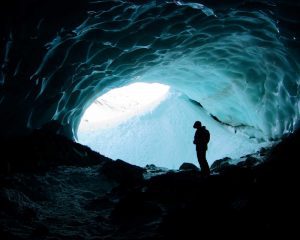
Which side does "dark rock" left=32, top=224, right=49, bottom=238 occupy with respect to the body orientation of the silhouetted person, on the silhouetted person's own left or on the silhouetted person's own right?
on the silhouetted person's own left

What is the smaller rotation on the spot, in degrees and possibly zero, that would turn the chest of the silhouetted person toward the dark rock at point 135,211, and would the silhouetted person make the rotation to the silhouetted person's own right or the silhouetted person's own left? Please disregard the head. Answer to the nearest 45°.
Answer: approximately 45° to the silhouetted person's own left

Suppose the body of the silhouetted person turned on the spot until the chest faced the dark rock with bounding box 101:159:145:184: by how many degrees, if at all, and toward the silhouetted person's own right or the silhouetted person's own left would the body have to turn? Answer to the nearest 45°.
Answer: approximately 45° to the silhouetted person's own right

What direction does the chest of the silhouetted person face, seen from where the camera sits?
to the viewer's left
